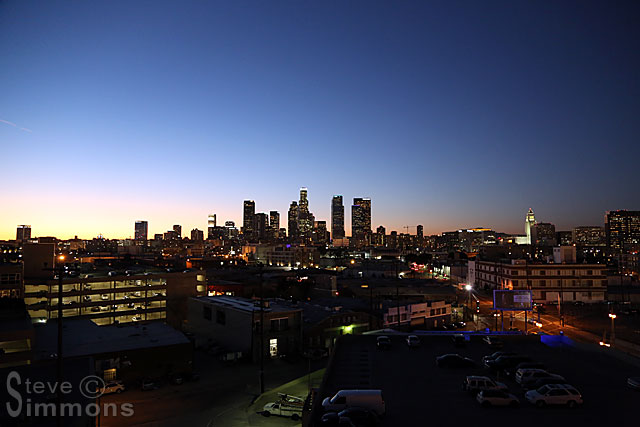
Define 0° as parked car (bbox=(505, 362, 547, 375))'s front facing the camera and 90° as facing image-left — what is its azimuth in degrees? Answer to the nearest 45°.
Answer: approximately 90°

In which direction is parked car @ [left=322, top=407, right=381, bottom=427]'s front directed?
to the viewer's left

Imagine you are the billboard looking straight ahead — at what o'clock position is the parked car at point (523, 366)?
The parked car is roughly at 12 o'clock from the billboard.

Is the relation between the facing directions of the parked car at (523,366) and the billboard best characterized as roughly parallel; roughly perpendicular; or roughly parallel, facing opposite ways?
roughly perpendicular

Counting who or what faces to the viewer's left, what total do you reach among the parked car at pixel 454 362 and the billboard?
0

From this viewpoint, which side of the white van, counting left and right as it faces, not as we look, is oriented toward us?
left

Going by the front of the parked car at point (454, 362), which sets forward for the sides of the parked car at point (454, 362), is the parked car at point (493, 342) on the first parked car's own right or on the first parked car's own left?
on the first parked car's own left

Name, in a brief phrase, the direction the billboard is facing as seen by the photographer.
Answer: facing the viewer

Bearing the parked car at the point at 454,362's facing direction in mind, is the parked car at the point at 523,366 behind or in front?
in front
